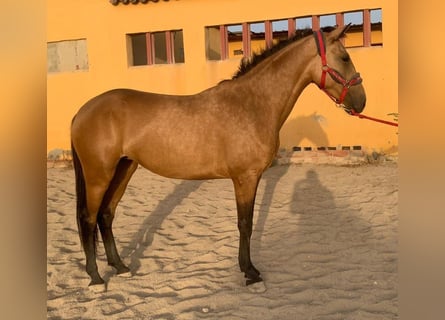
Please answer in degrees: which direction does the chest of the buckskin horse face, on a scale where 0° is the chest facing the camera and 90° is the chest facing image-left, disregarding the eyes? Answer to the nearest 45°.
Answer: approximately 270°
